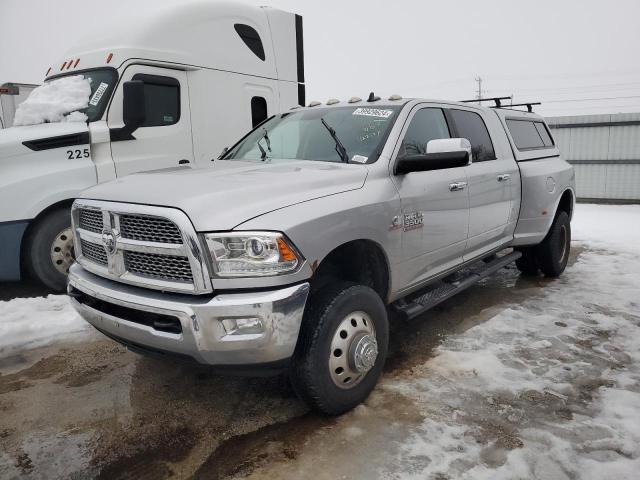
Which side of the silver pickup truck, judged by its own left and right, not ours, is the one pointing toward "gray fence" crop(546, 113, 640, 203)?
back

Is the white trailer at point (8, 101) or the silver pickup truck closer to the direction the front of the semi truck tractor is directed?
the silver pickup truck

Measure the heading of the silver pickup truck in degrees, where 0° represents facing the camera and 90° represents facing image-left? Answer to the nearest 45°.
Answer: approximately 45°

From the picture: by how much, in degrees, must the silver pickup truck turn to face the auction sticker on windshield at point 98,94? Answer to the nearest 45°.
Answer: approximately 90° to its right

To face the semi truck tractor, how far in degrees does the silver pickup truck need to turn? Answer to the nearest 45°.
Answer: approximately 90° to its right

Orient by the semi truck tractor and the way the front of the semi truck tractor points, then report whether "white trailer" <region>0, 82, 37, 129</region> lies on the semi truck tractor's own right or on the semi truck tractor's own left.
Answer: on the semi truck tractor's own right
